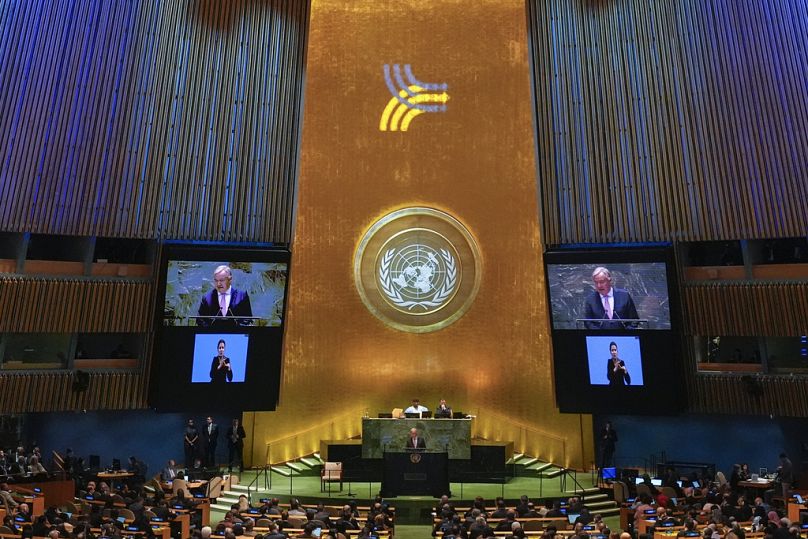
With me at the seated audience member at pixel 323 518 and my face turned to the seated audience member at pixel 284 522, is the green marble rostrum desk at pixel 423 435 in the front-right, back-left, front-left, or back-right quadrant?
back-right

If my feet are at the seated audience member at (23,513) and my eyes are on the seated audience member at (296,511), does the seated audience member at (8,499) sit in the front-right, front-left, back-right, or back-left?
back-left

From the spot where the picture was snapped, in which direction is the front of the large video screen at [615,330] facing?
facing the viewer

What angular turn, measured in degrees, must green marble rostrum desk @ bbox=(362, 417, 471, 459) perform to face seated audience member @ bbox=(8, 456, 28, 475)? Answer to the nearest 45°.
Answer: approximately 90° to its right

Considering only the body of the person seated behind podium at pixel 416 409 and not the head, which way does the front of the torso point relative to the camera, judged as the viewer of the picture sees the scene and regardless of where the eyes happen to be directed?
toward the camera

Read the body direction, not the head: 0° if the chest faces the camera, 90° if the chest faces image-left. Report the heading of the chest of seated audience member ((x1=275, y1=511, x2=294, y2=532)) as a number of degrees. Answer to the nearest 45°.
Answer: approximately 180°

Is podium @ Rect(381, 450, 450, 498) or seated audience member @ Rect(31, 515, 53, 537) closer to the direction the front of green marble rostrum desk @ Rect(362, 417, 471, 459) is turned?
the podium

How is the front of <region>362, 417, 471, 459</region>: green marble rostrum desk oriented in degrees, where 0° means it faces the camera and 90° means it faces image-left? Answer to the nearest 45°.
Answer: approximately 0°

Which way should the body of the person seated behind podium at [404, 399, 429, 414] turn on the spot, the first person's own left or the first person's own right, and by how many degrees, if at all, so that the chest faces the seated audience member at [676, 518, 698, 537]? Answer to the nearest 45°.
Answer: approximately 45° to the first person's own left

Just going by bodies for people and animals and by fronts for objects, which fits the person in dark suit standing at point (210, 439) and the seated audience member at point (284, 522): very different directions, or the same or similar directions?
very different directions

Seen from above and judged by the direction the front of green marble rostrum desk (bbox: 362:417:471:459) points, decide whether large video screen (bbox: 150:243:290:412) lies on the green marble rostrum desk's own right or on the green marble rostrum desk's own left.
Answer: on the green marble rostrum desk's own right

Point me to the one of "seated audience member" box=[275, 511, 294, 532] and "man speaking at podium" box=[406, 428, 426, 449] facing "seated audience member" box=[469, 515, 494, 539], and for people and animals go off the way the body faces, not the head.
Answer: the man speaking at podium

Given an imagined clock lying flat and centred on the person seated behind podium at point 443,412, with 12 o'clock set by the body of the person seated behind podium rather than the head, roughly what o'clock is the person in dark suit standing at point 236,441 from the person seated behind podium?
The person in dark suit standing is roughly at 3 o'clock from the person seated behind podium.

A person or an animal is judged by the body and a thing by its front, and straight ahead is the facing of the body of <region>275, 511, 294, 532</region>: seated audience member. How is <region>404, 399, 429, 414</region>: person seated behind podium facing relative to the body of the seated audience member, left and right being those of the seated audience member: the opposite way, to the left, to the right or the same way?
the opposite way

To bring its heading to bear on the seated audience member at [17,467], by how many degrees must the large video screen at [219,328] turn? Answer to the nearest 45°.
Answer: approximately 90° to its right

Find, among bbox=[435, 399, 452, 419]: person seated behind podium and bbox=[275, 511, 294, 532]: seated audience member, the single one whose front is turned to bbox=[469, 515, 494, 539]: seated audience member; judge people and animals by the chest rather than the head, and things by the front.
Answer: the person seated behind podium
